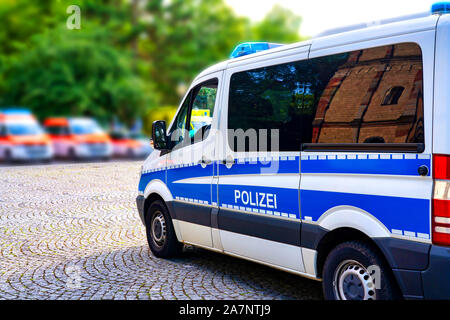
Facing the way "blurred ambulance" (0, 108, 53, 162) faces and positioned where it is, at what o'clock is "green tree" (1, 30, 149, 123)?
The green tree is roughly at 8 o'clock from the blurred ambulance.

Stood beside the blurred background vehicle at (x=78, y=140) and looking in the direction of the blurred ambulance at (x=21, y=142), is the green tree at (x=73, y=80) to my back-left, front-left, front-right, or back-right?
back-right

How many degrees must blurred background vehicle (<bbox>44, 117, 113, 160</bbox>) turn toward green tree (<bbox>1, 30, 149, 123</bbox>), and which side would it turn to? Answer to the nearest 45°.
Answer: approximately 135° to its left

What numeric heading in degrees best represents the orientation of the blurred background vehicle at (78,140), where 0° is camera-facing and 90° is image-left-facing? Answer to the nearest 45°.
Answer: approximately 315°

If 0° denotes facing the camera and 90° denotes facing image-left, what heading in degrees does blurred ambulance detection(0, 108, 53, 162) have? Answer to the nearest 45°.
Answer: approximately 315°

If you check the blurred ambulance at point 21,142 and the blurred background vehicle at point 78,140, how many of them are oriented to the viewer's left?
0

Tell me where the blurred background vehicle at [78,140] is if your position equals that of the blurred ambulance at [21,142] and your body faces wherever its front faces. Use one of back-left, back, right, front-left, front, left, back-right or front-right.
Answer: left

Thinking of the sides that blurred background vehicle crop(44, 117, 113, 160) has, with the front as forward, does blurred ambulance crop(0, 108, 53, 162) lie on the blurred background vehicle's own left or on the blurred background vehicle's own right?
on the blurred background vehicle's own right
